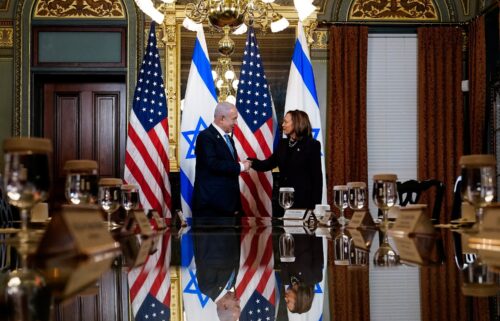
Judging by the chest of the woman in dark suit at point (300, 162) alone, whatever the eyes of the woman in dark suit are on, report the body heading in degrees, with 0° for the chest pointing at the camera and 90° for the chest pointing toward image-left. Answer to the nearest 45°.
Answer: approximately 45°

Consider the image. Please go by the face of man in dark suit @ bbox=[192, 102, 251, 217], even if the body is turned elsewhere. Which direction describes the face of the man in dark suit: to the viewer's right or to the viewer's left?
to the viewer's right

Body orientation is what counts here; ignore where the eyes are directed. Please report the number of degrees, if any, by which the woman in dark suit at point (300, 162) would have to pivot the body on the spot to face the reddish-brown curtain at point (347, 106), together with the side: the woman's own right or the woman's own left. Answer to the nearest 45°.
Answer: approximately 135° to the woman's own right

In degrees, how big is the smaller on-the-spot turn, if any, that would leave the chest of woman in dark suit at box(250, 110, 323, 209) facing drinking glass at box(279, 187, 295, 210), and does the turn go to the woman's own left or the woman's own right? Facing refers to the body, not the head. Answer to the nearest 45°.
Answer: approximately 45° to the woman's own left

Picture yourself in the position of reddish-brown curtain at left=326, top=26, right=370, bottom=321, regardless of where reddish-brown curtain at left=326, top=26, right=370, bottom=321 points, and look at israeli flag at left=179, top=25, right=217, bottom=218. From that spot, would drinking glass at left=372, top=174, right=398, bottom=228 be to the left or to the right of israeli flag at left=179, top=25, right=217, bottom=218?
left

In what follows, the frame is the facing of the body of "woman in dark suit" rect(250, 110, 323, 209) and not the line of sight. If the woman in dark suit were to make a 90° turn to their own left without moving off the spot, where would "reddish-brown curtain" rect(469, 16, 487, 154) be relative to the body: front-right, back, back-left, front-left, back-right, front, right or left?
left

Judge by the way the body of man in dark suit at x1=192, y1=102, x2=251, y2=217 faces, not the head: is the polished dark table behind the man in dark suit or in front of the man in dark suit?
in front

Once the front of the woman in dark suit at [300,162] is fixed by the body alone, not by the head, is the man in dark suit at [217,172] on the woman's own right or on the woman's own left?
on the woman's own right

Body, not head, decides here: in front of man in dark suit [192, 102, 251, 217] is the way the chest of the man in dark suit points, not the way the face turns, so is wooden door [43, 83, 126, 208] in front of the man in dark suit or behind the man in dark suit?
behind

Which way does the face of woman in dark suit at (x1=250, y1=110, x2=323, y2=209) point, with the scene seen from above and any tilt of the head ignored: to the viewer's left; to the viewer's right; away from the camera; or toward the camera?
to the viewer's left

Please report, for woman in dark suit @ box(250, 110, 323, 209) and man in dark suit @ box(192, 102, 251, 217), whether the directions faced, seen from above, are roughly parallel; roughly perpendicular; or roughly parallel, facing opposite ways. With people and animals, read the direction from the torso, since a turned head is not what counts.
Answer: roughly perpendicular
